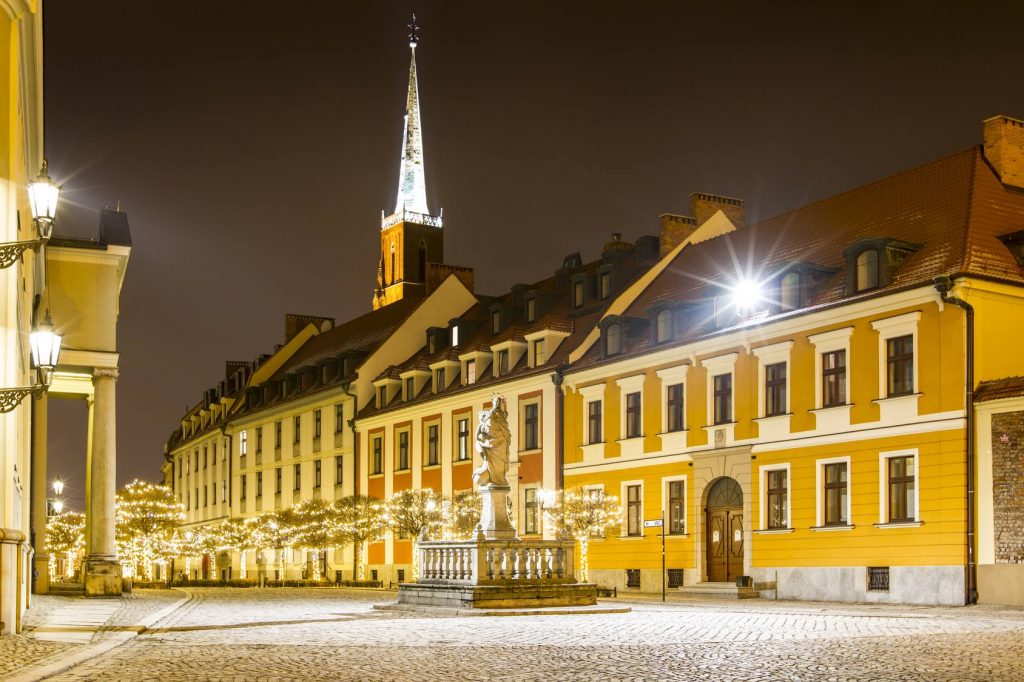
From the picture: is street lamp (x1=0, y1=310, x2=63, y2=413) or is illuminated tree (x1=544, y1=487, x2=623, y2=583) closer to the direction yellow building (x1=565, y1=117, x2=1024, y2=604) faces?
the street lamp

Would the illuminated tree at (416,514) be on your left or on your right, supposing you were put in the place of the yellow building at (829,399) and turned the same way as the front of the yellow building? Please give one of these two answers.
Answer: on your right

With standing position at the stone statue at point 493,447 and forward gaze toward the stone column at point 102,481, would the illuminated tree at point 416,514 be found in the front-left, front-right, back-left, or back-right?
front-right

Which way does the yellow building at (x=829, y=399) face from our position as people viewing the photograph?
facing the viewer and to the left of the viewer

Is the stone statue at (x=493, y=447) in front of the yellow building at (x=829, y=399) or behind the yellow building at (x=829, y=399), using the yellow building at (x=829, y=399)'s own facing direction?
in front

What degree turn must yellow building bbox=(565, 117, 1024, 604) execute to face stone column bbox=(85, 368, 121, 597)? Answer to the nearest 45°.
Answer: approximately 45° to its right

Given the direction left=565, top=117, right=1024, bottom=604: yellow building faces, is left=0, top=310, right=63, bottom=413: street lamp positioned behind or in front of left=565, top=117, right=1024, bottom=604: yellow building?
in front
